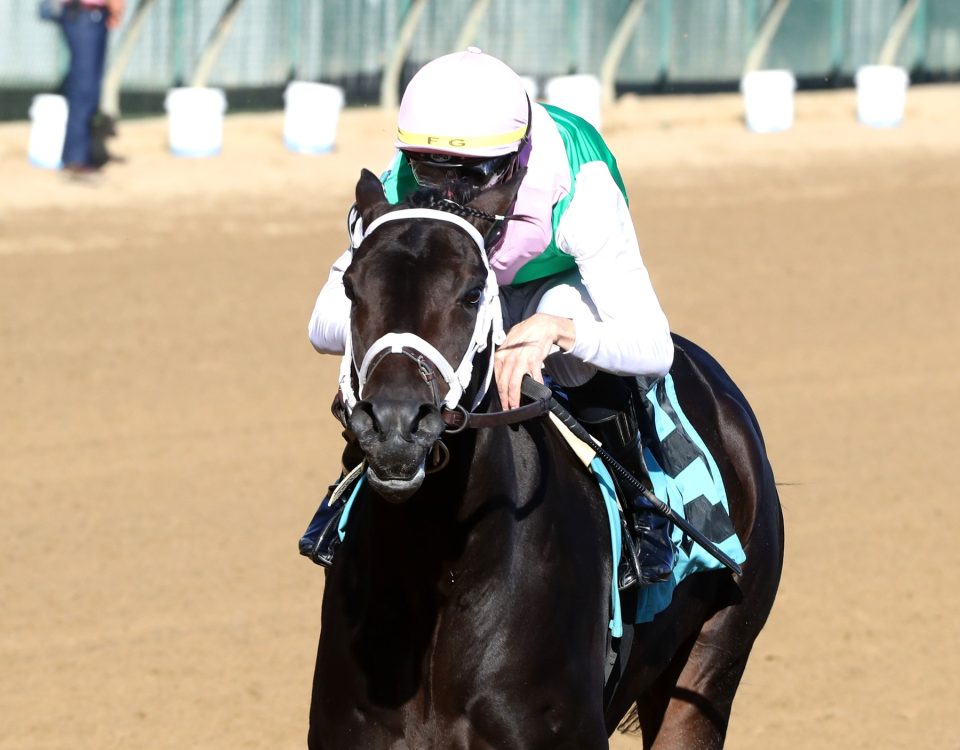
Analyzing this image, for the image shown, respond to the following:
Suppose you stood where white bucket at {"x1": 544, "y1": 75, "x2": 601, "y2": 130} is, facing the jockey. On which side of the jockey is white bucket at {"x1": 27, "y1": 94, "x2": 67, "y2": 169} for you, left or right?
right

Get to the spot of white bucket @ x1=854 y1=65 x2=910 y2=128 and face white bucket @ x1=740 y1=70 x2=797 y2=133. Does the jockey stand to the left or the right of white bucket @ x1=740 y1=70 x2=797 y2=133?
left

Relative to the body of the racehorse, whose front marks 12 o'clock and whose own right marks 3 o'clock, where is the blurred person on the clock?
The blurred person is roughly at 4 o'clock from the racehorse.

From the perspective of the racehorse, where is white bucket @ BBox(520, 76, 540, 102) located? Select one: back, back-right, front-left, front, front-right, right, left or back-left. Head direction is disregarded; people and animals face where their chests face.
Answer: back-right

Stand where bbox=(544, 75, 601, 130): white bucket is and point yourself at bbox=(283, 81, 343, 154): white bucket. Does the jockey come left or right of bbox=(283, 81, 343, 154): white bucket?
left

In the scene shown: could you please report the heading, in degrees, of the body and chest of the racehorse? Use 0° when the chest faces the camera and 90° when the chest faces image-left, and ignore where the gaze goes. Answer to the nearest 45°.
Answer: approximately 45°

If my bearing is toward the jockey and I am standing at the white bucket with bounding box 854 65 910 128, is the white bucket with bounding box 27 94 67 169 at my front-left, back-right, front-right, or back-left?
front-right
